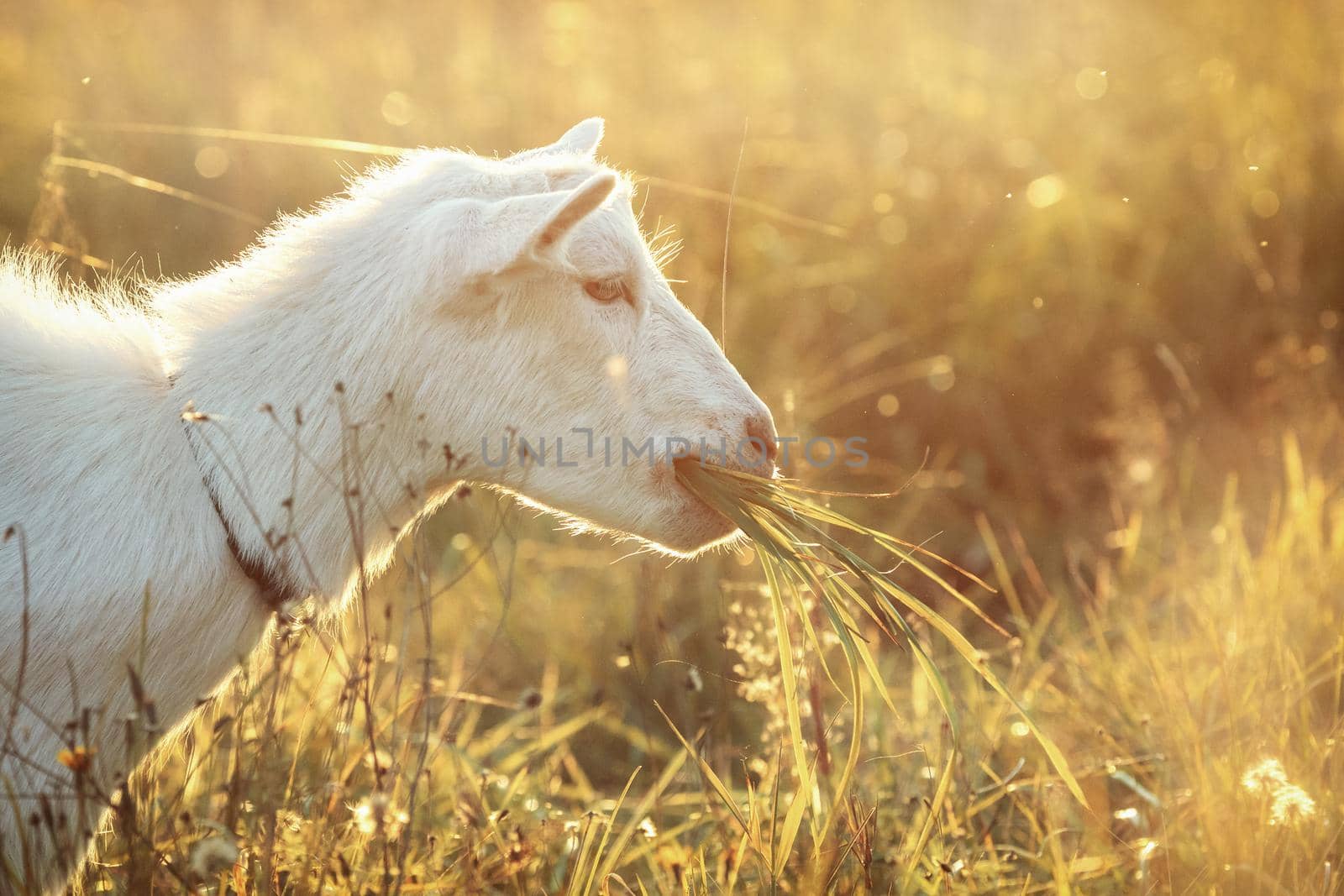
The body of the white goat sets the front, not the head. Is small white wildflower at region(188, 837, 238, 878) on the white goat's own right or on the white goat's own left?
on the white goat's own right

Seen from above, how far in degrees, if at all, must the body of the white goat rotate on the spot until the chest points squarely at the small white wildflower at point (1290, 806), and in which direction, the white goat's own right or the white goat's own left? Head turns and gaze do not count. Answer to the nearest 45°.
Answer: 0° — it already faces it

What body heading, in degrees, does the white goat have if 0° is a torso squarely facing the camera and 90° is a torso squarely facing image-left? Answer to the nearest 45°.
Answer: approximately 270°

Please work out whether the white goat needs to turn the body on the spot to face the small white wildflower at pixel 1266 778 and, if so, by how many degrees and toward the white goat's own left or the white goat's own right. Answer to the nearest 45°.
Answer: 0° — it already faces it
